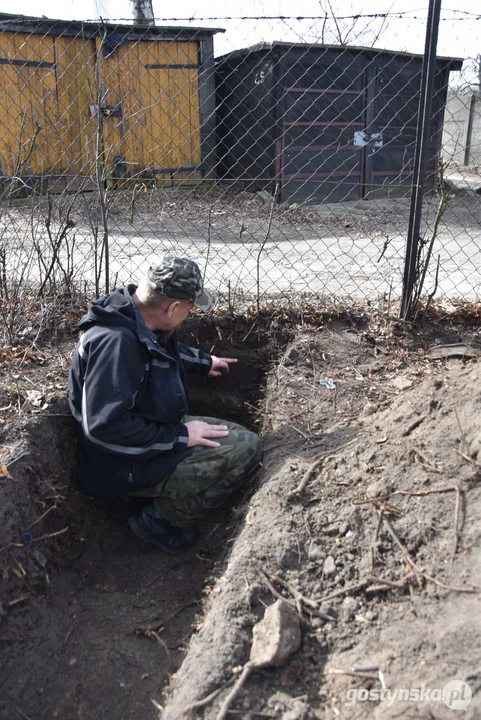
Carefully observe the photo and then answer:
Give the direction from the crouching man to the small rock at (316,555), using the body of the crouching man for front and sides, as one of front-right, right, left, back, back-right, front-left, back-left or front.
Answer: front-right

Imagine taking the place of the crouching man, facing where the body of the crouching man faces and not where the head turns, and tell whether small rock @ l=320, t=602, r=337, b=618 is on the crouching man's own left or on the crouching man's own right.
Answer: on the crouching man's own right

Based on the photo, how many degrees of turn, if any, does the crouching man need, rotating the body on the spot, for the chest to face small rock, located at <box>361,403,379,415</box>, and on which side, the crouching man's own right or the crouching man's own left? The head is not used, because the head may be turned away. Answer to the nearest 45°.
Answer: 0° — they already face it

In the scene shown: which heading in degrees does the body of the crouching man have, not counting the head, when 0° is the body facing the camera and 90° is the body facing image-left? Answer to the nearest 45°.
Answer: approximately 270°

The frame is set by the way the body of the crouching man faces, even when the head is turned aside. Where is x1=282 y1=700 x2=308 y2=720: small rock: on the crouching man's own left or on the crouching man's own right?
on the crouching man's own right

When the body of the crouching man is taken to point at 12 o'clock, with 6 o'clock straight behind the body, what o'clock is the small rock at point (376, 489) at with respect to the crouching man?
The small rock is roughly at 1 o'clock from the crouching man.
